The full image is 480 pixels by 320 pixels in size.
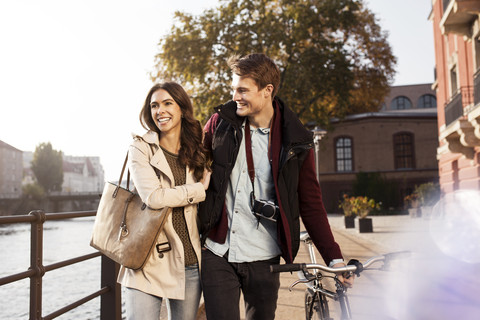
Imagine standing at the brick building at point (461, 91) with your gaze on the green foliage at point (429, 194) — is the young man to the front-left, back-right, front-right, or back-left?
back-left

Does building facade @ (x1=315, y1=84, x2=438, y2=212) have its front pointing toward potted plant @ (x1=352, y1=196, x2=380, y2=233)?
yes

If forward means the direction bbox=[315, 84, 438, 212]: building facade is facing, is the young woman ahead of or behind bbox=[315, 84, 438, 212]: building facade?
ahead

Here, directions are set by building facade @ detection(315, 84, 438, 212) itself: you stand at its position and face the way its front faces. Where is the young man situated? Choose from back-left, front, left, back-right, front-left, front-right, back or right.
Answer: front

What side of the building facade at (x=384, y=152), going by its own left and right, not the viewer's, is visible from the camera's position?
front

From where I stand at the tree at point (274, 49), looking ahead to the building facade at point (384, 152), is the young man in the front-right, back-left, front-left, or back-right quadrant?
back-right

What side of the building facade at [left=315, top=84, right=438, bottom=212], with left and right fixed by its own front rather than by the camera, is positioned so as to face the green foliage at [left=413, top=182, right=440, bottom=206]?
front

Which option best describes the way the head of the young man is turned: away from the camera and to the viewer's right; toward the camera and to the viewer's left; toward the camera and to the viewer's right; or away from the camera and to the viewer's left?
toward the camera and to the viewer's left
